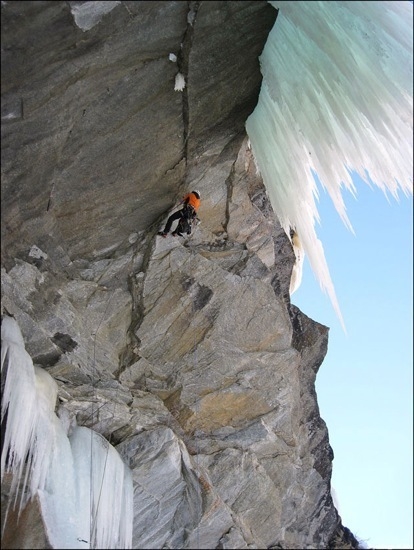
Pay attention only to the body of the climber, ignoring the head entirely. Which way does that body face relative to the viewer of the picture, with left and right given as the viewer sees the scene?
facing away from the viewer
